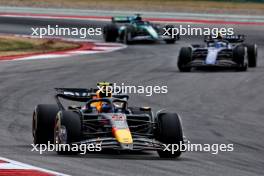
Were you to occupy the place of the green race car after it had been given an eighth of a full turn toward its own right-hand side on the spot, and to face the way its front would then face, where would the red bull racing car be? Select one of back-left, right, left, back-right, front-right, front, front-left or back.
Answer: front

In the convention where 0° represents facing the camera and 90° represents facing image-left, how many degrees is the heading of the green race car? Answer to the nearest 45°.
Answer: approximately 315°

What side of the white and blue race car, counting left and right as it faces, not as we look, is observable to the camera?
front

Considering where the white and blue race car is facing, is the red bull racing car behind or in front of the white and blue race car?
in front
